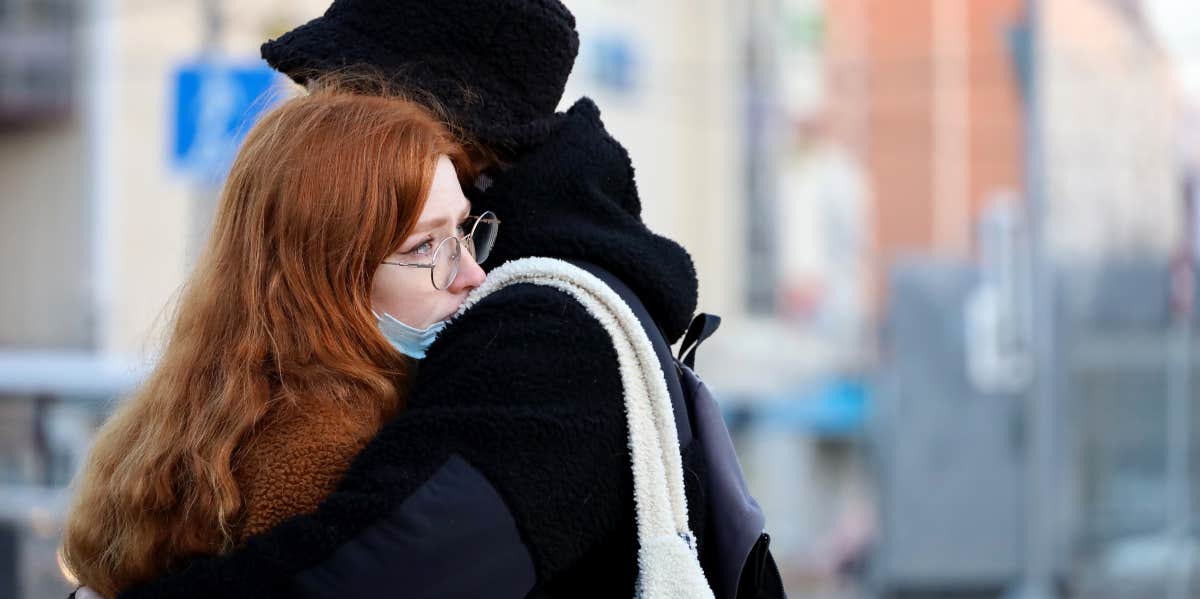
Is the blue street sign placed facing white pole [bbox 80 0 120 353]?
no

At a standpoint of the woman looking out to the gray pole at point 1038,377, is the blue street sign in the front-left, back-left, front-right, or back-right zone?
front-left

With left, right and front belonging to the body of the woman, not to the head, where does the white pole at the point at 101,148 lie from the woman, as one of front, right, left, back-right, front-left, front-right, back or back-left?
left

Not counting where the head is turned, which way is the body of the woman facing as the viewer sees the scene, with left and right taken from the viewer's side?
facing to the right of the viewer

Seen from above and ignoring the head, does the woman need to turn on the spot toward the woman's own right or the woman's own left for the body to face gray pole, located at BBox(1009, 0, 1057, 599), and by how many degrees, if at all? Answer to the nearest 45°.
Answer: approximately 45° to the woman's own left

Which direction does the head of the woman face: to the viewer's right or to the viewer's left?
to the viewer's right

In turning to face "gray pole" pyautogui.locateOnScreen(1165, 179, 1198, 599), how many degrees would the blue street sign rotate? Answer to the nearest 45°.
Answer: approximately 45° to its left

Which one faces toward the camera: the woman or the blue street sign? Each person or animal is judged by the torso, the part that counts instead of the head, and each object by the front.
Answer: the blue street sign

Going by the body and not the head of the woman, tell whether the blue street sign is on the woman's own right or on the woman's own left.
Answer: on the woman's own left

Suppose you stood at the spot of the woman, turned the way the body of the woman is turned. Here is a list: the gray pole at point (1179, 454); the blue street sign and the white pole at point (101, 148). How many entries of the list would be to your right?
0

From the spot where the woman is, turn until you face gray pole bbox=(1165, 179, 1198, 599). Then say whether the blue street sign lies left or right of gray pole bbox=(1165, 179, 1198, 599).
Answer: left

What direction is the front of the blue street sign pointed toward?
toward the camera

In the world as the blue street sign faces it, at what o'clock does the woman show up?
The woman is roughly at 12 o'clock from the blue street sign.

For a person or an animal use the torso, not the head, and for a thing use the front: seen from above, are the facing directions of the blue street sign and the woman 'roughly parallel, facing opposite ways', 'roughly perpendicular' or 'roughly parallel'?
roughly perpendicular

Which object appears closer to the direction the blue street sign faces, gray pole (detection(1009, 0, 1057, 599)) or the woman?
the woman
